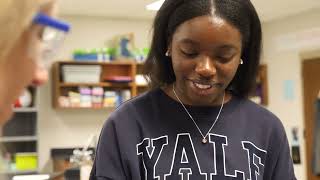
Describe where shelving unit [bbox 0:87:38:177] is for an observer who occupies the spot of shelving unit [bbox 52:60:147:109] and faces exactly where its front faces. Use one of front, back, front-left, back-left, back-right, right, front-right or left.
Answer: right

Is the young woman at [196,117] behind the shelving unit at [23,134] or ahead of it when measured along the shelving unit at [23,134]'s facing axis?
ahead

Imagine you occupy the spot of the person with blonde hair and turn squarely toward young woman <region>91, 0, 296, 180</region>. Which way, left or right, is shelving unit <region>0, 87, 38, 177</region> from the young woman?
left

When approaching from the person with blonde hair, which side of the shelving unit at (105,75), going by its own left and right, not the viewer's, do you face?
front

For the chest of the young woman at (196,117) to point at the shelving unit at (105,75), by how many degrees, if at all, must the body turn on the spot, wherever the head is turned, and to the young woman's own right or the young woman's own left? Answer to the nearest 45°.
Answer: approximately 180°

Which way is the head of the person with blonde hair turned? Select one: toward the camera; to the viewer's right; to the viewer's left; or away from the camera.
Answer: to the viewer's right

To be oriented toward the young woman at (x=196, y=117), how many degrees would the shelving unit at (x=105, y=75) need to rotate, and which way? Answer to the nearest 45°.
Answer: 0° — it already faces them

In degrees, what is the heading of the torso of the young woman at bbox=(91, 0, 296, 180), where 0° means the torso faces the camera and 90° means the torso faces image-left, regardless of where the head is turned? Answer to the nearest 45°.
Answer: approximately 0°
